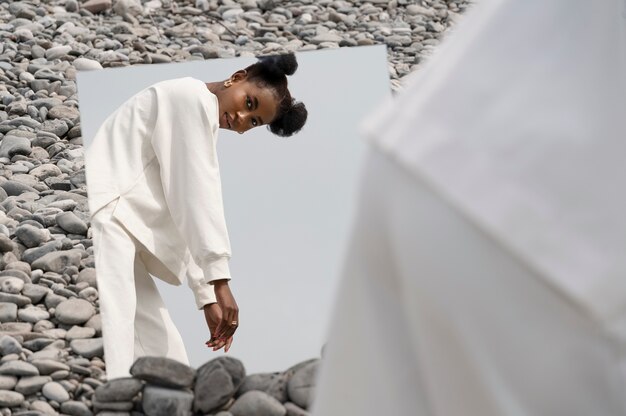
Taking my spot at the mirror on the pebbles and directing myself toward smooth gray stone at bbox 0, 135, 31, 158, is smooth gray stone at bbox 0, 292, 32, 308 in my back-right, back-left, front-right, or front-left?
front-left

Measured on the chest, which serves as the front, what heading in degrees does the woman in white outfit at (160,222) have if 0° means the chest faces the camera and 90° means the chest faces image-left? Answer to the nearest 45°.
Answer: approximately 270°
